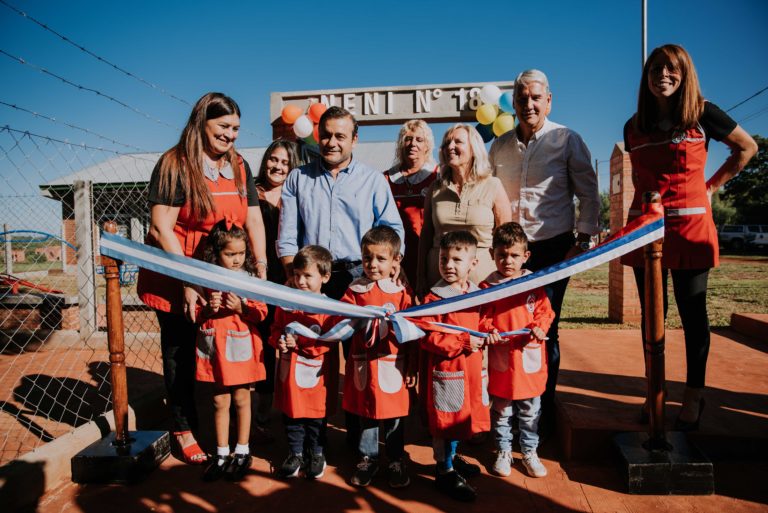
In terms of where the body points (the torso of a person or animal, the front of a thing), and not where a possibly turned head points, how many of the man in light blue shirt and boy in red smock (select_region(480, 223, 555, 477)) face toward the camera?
2

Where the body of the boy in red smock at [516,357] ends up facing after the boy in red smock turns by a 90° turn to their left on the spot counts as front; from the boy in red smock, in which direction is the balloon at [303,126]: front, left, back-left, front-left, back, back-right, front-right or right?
back-left

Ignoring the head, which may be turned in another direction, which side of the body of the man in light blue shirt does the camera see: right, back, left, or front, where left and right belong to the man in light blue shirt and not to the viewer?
front

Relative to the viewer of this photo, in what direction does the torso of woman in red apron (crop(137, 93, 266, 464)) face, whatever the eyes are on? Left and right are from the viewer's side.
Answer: facing the viewer and to the right of the viewer

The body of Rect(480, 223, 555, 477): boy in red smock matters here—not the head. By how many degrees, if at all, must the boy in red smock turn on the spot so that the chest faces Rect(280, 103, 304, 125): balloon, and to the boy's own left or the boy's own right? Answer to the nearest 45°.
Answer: approximately 135° to the boy's own right

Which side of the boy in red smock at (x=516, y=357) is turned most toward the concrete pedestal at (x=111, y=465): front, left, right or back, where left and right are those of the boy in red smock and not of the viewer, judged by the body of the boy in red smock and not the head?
right

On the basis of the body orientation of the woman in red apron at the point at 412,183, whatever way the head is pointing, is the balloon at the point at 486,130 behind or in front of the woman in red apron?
behind

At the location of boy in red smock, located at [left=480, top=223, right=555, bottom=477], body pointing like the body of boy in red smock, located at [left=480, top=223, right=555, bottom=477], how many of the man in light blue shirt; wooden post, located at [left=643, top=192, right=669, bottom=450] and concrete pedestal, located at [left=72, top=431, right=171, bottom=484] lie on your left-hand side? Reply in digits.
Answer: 1

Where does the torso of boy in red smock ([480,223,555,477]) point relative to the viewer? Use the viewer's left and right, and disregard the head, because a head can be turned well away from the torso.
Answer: facing the viewer

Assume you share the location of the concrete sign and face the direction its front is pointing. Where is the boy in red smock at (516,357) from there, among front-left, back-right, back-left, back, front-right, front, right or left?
front

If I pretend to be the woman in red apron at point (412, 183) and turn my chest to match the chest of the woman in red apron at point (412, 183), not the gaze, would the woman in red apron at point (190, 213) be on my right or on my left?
on my right
